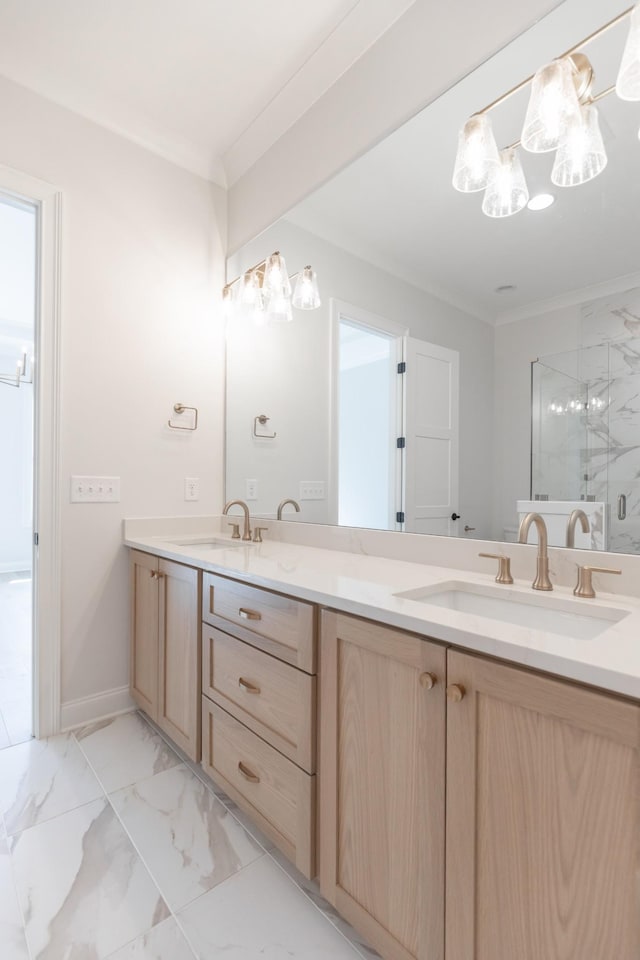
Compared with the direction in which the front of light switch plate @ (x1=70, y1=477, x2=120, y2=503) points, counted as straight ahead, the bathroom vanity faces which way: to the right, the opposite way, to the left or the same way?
to the right

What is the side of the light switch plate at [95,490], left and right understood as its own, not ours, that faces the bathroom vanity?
front

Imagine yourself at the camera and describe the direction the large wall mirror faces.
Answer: facing the viewer and to the left of the viewer

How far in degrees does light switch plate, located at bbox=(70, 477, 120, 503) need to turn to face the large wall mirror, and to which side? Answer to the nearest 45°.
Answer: approximately 45° to its left

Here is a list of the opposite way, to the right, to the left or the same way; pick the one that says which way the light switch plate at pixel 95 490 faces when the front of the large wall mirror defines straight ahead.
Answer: to the left

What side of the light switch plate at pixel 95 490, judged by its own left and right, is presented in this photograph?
front

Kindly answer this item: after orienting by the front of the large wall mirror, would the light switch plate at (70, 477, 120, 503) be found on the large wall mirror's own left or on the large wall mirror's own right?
on the large wall mirror's own right
